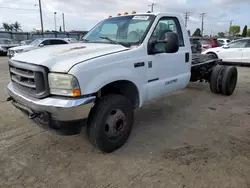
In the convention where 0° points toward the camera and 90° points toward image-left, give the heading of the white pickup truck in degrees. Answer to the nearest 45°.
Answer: approximately 45°

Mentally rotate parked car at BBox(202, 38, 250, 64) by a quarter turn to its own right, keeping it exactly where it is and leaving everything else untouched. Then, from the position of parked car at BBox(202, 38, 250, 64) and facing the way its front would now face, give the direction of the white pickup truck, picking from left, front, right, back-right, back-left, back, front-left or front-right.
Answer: back

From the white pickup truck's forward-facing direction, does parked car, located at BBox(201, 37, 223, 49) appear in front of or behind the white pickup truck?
behind

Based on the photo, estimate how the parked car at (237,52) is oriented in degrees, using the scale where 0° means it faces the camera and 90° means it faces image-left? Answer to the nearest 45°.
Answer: approximately 90°
